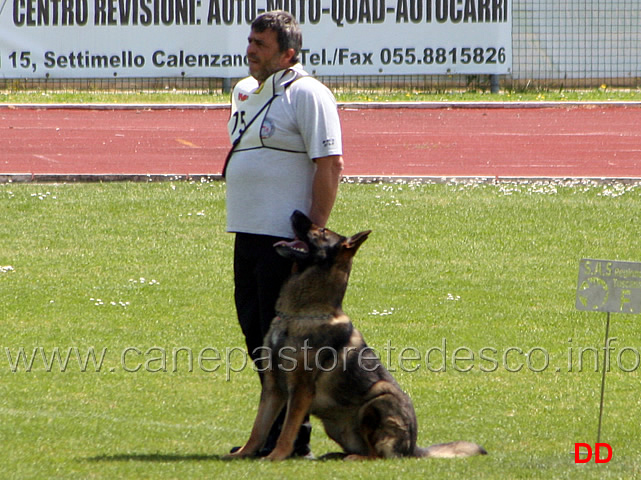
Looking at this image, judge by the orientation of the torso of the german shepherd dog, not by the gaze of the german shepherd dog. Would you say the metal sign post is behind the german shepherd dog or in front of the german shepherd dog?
behind

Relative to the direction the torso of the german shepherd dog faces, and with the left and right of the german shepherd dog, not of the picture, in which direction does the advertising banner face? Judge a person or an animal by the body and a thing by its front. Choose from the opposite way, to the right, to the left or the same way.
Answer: to the left

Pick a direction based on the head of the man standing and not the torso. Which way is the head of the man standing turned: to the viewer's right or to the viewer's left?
to the viewer's left

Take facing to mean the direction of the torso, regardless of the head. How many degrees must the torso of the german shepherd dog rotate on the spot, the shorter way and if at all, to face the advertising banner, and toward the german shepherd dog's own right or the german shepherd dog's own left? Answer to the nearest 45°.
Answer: approximately 90° to the german shepherd dog's own right

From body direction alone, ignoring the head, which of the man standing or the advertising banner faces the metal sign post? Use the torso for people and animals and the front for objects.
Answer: the advertising banner

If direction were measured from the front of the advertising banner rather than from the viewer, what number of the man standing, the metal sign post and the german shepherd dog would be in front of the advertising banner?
3

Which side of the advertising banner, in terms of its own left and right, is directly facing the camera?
front

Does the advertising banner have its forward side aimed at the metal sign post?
yes

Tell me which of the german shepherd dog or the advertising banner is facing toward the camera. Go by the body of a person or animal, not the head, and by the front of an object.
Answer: the advertising banner

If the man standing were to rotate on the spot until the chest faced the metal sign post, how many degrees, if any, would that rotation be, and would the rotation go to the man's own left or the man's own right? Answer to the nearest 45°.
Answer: approximately 135° to the man's own left

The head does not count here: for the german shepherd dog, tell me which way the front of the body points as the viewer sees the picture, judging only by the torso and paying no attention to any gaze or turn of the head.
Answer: to the viewer's left

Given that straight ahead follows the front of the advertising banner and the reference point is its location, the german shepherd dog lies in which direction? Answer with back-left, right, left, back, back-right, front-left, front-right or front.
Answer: front

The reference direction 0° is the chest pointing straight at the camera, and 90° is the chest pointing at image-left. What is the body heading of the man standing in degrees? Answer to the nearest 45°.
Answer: approximately 45°

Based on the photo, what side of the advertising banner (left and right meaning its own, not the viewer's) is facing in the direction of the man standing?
front

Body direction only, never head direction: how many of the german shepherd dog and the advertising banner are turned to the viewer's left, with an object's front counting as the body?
1
